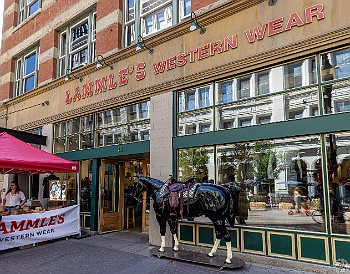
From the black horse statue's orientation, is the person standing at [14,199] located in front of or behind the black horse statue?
in front

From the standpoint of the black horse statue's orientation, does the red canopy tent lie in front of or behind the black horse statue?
in front

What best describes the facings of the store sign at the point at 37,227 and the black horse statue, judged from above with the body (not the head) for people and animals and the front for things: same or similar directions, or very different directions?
very different directions

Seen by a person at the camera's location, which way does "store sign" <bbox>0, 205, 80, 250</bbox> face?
facing the viewer and to the right of the viewer

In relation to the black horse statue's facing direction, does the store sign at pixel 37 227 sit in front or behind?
in front

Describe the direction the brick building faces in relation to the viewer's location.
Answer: facing the viewer and to the left of the viewer

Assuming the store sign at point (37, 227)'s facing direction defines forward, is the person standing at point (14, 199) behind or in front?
behind

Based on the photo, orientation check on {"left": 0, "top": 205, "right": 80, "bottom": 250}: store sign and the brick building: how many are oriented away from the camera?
0

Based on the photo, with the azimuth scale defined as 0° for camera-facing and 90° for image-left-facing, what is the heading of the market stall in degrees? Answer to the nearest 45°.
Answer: approximately 315°

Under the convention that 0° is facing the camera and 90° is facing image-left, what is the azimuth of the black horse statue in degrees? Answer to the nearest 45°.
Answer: approximately 135°
